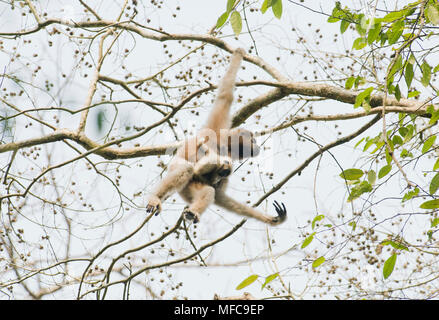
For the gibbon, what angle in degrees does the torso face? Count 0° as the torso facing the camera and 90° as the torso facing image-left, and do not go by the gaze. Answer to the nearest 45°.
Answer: approximately 270°

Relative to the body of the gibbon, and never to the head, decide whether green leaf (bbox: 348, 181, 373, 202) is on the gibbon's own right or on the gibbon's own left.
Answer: on the gibbon's own left
